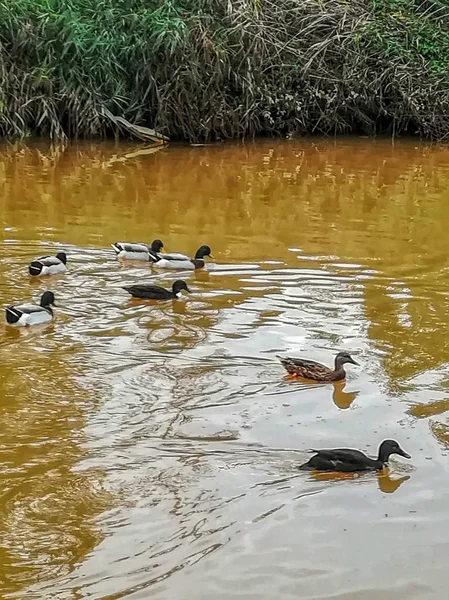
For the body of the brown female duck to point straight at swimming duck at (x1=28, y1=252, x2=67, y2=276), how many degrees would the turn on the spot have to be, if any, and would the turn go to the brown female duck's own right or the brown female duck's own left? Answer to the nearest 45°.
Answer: approximately 135° to the brown female duck's own left

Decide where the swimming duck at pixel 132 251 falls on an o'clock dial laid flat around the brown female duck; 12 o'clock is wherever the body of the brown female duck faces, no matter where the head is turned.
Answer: The swimming duck is roughly at 8 o'clock from the brown female duck.

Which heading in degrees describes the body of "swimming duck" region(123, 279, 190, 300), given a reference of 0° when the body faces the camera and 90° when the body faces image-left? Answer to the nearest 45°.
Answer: approximately 270°

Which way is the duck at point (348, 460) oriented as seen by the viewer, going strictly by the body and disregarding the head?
to the viewer's right

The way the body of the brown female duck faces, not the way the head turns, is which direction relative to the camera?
to the viewer's right

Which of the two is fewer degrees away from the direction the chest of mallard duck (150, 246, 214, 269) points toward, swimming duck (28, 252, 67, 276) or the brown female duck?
the brown female duck

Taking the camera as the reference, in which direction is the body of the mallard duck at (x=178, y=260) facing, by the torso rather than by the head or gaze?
to the viewer's right

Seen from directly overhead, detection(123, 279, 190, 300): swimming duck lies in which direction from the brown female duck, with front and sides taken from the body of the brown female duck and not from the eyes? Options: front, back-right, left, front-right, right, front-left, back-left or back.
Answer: back-left

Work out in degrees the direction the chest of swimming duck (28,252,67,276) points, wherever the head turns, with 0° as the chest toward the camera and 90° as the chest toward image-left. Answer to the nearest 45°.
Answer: approximately 225°

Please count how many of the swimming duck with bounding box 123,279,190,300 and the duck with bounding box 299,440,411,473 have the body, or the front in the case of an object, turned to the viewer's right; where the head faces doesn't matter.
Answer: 2
